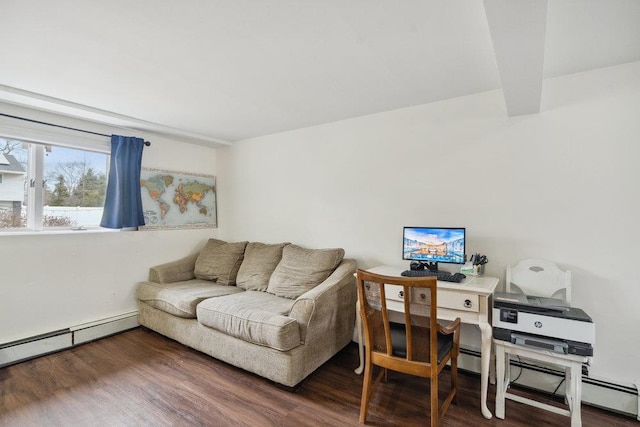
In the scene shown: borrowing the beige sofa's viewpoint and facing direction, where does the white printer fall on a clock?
The white printer is roughly at 9 o'clock from the beige sofa.

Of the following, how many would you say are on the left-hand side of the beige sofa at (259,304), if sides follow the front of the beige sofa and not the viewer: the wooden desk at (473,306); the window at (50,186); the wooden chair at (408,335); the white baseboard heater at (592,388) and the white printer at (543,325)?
4

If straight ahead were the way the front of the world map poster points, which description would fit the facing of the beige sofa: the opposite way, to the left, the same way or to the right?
to the right

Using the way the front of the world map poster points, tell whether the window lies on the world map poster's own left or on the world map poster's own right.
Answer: on the world map poster's own right

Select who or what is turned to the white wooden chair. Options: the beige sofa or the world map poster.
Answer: the world map poster

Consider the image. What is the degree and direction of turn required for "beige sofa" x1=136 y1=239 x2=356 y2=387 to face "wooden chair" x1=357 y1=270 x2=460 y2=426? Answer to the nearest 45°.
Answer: approximately 90° to its left

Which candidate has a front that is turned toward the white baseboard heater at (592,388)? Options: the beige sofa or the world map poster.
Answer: the world map poster

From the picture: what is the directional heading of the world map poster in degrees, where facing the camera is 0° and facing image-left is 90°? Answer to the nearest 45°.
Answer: approximately 315°

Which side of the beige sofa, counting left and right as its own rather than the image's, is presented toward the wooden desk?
left

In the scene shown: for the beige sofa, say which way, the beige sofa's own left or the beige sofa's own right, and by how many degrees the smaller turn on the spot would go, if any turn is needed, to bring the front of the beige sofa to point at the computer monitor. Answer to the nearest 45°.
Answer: approximately 90° to the beige sofa's own left

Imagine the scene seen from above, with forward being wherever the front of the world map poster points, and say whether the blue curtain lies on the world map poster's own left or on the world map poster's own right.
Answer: on the world map poster's own right

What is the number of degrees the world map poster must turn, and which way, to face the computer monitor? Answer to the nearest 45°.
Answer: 0° — it already faces it
